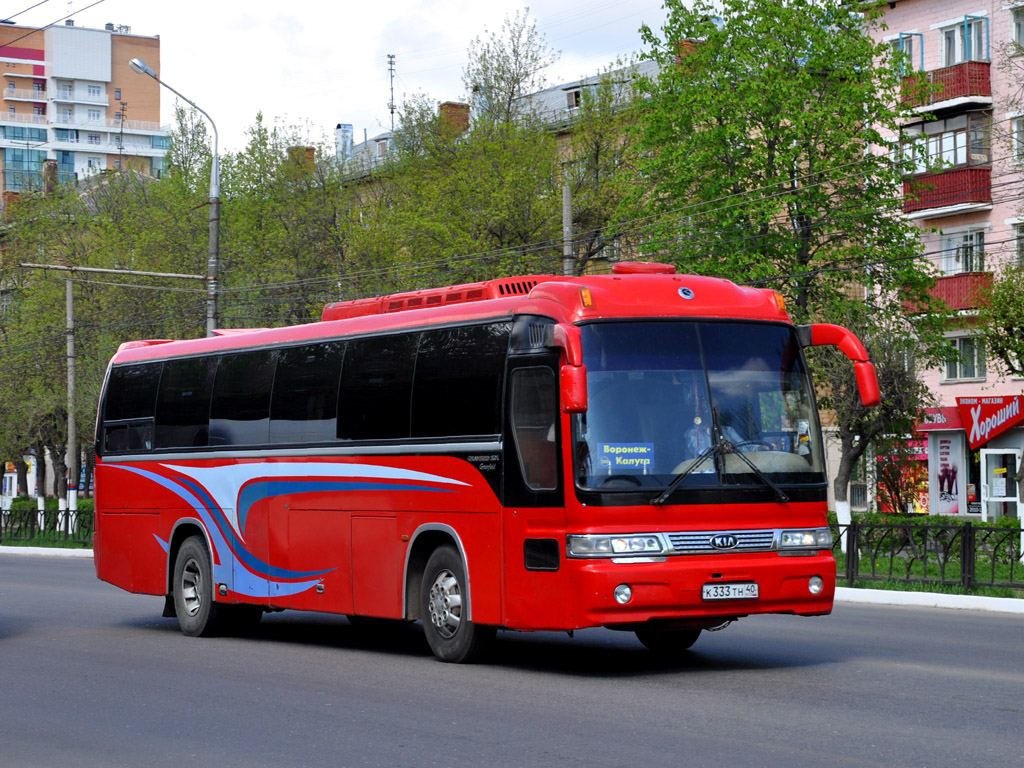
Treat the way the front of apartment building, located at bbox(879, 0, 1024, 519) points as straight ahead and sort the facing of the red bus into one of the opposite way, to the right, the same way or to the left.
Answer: to the left

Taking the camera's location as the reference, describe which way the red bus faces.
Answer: facing the viewer and to the right of the viewer

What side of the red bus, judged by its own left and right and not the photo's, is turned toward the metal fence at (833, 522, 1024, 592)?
left

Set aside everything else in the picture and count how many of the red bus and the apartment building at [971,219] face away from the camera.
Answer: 0

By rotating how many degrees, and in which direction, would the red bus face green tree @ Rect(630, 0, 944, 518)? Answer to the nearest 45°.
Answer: approximately 135° to its left

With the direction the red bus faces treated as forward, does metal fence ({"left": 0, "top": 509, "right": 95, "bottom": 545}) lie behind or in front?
behind

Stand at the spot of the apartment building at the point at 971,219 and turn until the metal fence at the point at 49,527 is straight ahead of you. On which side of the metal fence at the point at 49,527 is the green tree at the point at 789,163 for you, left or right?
left

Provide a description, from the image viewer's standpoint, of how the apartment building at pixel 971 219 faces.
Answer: facing the viewer and to the left of the viewer

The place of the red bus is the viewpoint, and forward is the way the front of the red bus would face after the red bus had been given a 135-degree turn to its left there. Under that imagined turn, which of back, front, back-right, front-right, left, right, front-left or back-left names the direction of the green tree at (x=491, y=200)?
front

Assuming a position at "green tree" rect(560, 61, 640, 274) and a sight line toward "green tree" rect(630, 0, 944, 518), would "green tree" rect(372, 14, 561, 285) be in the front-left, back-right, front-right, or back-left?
back-right

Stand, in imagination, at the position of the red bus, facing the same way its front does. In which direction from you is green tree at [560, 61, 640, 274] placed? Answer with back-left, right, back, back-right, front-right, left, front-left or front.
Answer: back-left
